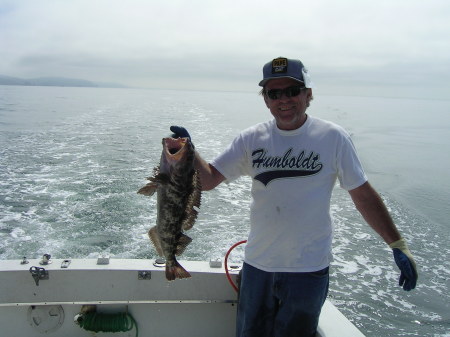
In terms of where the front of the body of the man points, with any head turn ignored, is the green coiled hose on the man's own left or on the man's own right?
on the man's own right

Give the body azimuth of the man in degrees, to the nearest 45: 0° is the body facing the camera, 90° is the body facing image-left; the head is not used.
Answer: approximately 0°
